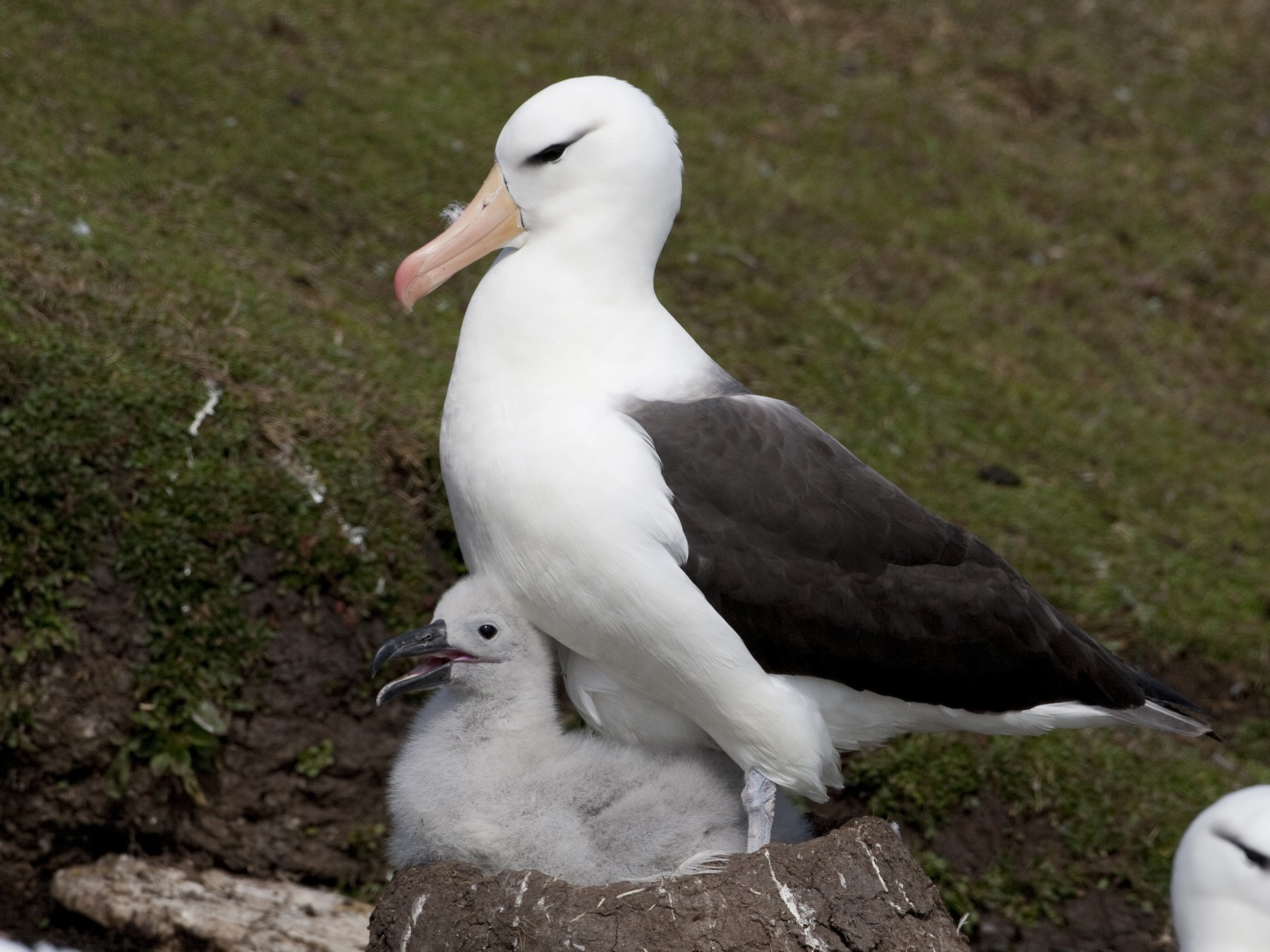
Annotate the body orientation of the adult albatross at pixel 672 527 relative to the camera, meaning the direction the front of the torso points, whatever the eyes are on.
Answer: to the viewer's left

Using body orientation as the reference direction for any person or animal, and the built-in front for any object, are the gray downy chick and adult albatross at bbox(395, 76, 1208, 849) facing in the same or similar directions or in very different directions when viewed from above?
same or similar directions

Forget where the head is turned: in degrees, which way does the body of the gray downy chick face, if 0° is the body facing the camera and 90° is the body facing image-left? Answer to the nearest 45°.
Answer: approximately 90°
